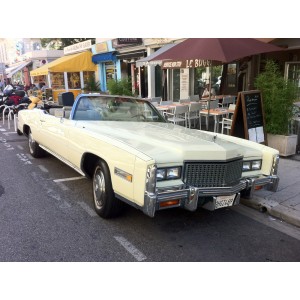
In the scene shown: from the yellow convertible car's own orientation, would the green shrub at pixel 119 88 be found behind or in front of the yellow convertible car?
behind

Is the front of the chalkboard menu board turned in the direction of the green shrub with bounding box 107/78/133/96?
no

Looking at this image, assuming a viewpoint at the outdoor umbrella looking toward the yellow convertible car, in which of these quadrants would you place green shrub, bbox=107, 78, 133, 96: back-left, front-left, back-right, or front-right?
back-right

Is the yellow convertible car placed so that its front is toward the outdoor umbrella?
no

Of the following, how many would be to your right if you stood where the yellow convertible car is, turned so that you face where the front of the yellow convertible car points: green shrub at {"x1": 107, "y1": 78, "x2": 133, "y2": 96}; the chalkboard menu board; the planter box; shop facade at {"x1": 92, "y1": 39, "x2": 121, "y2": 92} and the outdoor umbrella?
0

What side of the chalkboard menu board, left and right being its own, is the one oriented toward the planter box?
left

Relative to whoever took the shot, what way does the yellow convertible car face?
facing the viewer and to the right of the viewer

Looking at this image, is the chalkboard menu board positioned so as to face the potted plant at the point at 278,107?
no

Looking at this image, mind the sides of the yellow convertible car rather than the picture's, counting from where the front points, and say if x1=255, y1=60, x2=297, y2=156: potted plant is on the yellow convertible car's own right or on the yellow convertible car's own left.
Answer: on the yellow convertible car's own left

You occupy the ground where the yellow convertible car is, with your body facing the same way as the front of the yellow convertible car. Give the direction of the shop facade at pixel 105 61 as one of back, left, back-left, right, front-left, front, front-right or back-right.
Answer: back-left

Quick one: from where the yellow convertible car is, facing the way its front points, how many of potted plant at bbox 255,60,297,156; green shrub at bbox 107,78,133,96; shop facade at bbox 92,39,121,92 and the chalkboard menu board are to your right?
0
